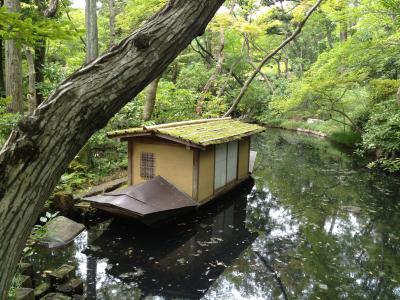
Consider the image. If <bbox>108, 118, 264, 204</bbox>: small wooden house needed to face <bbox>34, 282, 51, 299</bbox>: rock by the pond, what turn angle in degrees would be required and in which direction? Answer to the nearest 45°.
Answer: approximately 45° to its right

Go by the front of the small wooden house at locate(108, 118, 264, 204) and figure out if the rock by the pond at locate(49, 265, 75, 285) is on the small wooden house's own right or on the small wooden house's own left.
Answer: on the small wooden house's own right

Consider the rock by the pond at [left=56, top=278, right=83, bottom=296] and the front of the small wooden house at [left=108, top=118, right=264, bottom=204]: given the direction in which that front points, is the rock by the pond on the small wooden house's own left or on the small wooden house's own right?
on the small wooden house's own right

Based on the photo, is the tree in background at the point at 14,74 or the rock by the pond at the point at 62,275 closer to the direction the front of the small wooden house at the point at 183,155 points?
the rock by the pond

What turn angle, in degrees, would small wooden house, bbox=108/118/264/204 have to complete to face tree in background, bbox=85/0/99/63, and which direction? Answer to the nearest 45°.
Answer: approximately 180°

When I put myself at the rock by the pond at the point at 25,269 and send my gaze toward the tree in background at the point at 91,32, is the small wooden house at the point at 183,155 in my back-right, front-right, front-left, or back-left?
front-right

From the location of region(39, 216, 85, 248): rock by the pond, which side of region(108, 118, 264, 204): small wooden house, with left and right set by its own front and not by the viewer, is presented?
right

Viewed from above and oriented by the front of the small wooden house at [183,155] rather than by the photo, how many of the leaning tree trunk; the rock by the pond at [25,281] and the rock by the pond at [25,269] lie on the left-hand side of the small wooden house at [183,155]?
0

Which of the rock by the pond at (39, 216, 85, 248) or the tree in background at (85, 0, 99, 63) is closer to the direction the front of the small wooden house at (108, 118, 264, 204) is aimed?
the rock by the pond

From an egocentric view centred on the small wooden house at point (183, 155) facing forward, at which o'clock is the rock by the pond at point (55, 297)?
The rock by the pond is roughly at 2 o'clock from the small wooden house.
